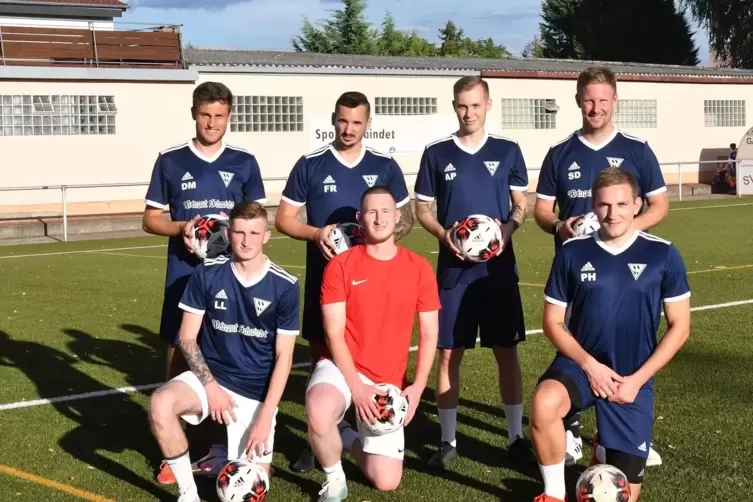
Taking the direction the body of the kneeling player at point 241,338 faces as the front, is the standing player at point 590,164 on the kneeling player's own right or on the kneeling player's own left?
on the kneeling player's own left

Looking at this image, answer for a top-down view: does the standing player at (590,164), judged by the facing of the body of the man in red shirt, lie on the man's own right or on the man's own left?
on the man's own left

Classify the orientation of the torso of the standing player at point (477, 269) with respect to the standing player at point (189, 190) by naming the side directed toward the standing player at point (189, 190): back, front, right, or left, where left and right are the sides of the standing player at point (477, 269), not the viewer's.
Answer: right

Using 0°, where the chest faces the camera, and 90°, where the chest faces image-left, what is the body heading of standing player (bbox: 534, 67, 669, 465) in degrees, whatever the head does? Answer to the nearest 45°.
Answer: approximately 0°

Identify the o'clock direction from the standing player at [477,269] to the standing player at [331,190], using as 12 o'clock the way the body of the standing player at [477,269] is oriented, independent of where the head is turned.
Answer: the standing player at [331,190] is roughly at 3 o'clock from the standing player at [477,269].

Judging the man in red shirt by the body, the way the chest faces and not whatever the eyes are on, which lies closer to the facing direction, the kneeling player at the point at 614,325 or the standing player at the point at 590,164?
the kneeling player

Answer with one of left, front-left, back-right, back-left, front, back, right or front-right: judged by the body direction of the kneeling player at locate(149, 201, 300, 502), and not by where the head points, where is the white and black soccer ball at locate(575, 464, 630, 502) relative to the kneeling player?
front-left

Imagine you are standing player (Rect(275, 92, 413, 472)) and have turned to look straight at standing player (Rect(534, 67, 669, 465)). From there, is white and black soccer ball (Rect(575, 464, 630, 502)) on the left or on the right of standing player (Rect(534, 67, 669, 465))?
right

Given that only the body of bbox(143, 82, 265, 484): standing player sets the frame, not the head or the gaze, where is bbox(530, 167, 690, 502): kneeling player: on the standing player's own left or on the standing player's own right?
on the standing player's own left
